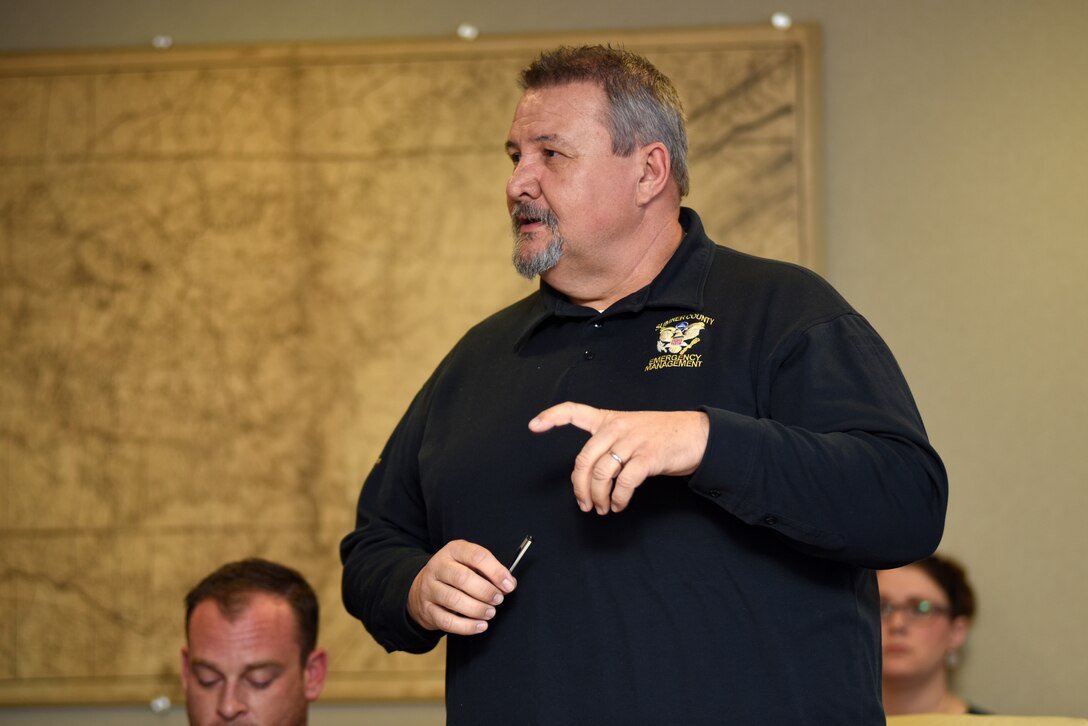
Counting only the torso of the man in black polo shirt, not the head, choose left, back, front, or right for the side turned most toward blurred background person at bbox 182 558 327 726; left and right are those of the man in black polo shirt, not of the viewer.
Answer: right

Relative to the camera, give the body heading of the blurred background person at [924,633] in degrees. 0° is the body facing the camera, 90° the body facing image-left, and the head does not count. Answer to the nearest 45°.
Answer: approximately 45°

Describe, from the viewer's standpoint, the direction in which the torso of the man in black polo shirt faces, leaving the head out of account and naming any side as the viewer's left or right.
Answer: facing the viewer and to the left of the viewer

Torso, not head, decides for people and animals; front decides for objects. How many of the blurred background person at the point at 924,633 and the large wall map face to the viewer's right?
0

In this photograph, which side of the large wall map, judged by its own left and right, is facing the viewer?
front

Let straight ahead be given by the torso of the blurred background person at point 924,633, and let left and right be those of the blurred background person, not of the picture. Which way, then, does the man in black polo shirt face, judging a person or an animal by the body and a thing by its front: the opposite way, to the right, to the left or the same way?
the same way

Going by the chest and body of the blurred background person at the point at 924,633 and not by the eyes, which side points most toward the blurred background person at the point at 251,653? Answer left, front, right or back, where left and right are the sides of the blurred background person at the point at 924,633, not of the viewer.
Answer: front

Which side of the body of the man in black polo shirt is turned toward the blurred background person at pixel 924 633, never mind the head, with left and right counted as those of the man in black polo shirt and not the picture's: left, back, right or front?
back
